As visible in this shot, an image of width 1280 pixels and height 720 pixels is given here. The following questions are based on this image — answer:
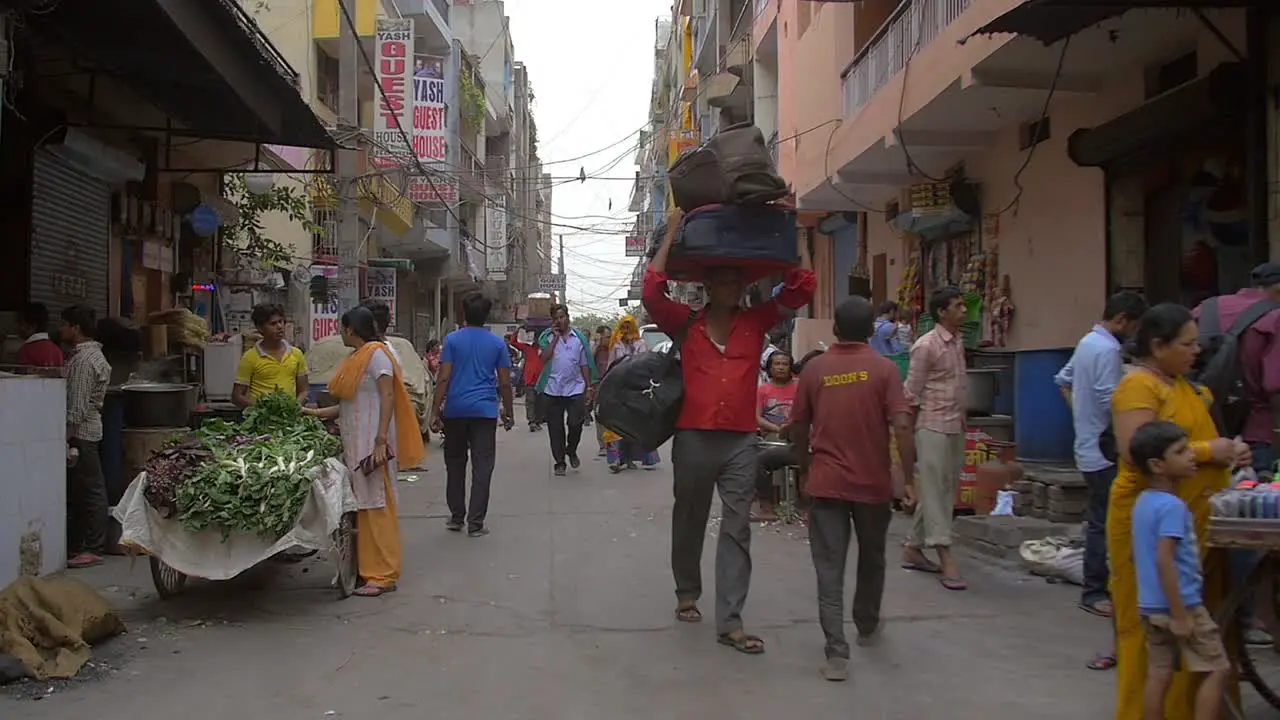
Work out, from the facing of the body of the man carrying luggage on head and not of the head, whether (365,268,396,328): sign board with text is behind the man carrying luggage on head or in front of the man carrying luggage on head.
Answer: behind

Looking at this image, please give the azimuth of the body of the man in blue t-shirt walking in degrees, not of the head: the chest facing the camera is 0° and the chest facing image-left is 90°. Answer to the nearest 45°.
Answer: approximately 180°

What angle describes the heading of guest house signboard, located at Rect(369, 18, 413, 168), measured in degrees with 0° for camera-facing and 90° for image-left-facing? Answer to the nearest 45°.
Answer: approximately 0°

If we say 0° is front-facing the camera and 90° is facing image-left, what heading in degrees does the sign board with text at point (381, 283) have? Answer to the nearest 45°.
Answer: approximately 0°

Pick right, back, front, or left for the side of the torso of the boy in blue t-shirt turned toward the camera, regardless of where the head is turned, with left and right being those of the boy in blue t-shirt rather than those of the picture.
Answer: right

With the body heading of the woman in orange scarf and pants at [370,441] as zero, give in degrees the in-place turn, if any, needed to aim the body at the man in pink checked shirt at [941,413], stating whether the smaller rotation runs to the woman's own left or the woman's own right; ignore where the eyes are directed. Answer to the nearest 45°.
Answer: approximately 180°

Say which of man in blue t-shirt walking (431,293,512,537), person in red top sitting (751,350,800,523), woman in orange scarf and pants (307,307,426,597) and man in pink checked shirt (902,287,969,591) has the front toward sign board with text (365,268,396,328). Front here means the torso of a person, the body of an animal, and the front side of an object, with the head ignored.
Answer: the man in blue t-shirt walking

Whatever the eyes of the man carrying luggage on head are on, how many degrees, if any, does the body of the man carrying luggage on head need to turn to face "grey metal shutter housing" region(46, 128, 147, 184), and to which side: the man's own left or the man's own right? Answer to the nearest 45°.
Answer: approximately 135° to the man's own right

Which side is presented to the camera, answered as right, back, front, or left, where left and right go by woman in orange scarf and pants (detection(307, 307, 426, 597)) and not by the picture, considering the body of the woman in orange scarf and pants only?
left
